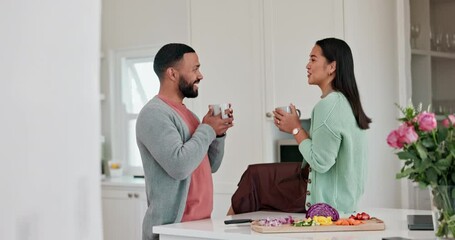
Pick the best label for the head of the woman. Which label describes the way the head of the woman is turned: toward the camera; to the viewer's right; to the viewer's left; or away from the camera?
to the viewer's left

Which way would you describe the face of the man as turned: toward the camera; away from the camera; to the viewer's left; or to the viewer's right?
to the viewer's right

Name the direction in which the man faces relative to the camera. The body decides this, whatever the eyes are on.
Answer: to the viewer's right

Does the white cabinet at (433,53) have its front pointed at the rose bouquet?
yes

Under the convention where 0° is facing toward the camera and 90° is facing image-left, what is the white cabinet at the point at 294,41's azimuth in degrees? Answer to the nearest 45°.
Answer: approximately 0°

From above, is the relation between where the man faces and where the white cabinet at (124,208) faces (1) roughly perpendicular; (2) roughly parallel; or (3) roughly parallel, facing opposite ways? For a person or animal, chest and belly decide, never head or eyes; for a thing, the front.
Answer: roughly perpendicular

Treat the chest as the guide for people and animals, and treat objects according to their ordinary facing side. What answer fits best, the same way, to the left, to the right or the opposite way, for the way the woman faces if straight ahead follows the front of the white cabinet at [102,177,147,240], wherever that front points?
to the right

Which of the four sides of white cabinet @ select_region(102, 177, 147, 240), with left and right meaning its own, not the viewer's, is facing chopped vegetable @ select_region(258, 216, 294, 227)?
front

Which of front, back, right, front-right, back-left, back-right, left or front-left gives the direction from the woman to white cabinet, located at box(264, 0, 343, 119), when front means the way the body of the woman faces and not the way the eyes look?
right

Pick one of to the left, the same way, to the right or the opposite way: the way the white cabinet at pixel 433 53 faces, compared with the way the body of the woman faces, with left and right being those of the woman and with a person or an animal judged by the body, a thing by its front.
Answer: to the left

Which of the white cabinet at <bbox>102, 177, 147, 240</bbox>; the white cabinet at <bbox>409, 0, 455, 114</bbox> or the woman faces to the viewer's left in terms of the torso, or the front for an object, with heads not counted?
the woman

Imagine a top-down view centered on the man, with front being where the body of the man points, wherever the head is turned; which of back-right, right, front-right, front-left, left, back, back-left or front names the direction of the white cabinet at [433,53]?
front-left

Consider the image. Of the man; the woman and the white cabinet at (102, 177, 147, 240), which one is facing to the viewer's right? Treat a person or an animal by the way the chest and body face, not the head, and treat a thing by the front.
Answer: the man

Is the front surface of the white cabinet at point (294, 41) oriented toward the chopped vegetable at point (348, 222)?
yes

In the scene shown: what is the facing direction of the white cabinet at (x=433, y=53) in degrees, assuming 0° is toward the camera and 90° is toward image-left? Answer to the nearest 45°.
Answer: approximately 0°

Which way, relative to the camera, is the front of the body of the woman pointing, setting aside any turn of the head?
to the viewer's left
